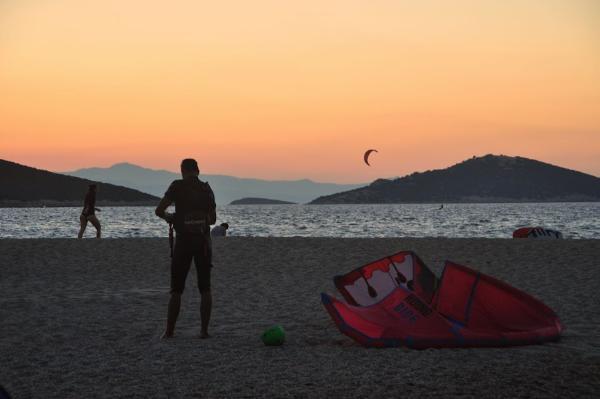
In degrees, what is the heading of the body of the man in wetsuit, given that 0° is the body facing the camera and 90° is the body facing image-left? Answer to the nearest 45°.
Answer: approximately 180°

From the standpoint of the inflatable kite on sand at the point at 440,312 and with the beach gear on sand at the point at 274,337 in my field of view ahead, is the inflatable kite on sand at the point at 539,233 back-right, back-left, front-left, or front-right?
back-right

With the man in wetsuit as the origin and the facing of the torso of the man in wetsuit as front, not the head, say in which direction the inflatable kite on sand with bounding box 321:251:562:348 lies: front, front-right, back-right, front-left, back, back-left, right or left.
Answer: right

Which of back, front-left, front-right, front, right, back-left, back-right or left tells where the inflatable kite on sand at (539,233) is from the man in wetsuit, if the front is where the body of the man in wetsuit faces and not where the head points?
front-right

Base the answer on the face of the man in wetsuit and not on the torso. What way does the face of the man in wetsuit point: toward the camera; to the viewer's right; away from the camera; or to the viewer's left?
away from the camera
